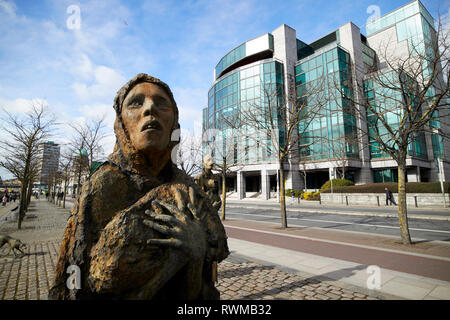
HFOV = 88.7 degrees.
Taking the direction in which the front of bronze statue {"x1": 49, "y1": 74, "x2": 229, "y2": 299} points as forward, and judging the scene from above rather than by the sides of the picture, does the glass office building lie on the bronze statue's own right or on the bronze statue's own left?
on the bronze statue's own left

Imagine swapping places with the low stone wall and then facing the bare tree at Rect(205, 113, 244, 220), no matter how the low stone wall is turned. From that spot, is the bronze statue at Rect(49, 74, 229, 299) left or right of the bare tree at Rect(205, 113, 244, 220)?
left

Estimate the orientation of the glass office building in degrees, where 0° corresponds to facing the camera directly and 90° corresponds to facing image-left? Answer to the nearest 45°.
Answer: approximately 45°

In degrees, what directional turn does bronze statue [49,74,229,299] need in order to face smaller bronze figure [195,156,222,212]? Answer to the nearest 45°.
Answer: approximately 180°

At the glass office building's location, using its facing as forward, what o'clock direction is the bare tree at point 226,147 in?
The bare tree is roughly at 11 o'clock from the glass office building.

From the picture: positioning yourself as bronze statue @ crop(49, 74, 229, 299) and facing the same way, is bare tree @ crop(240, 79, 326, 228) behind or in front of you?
behind

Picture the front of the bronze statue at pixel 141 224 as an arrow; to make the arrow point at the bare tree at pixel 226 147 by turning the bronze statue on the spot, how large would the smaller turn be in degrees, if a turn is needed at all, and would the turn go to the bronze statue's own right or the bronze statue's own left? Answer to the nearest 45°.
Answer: approximately 135° to the bronze statue's own left
